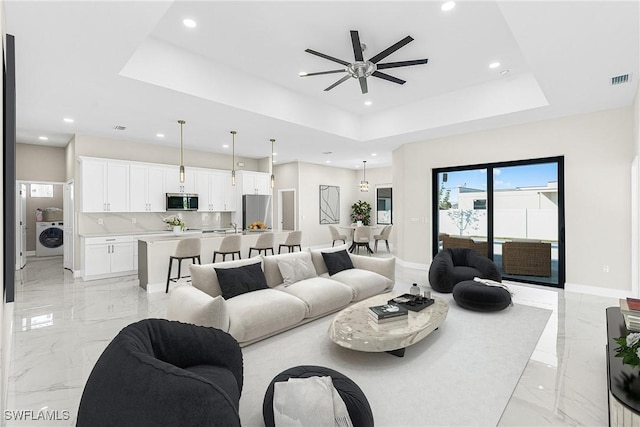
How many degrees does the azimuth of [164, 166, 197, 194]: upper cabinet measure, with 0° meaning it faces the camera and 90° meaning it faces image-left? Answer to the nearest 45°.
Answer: approximately 0°

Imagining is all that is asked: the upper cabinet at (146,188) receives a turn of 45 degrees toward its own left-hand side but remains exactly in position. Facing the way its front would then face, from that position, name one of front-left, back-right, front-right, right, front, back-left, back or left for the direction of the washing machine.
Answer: back

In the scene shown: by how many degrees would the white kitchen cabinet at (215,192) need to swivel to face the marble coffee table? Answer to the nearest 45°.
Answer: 0° — it already faces it

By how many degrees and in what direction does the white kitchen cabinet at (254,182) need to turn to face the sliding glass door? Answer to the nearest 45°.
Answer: approximately 45° to its left

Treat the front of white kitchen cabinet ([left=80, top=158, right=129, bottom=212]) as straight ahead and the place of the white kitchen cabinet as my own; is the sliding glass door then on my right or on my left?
on my left

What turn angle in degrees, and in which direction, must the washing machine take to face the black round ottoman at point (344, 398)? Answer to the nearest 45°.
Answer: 0° — it already faces it

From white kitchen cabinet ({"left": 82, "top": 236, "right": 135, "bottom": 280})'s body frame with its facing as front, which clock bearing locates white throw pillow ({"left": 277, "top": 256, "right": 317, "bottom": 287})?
The white throw pillow is roughly at 11 o'clock from the white kitchen cabinet.

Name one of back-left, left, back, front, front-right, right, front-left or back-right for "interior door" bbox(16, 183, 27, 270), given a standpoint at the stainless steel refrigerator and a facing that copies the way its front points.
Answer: right

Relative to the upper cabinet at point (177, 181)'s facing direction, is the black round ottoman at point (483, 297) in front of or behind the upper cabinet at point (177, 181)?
in front

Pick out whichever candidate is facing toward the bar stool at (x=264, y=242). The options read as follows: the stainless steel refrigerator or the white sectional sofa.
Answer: the stainless steel refrigerator

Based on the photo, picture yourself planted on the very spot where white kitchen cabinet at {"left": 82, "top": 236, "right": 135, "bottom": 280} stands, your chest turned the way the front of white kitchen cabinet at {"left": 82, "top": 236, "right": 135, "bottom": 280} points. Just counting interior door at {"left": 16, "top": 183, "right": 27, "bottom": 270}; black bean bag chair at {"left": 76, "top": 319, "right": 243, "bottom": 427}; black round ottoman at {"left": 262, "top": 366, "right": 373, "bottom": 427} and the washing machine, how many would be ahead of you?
2

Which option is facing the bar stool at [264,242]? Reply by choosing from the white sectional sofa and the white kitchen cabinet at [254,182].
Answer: the white kitchen cabinet
